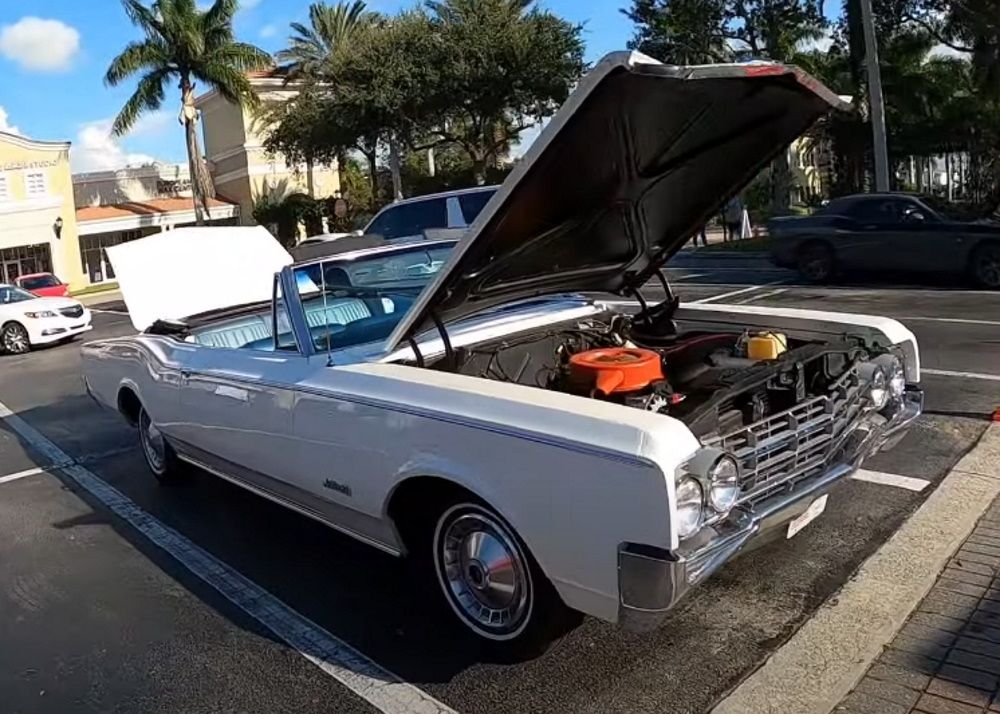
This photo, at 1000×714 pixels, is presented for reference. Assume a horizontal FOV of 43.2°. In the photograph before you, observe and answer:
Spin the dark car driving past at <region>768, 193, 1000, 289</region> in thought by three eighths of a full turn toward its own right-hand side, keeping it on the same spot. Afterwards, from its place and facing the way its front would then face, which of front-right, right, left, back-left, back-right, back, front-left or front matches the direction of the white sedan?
front-right

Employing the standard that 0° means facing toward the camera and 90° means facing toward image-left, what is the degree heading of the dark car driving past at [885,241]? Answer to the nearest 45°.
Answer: approximately 270°

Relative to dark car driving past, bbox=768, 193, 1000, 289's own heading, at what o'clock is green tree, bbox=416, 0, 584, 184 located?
The green tree is roughly at 8 o'clock from the dark car driving past.

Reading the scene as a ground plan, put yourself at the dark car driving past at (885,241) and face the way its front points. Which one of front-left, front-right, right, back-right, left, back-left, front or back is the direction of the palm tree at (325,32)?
back-left

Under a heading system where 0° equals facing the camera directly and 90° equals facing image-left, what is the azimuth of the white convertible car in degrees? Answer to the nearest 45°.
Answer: approximately 315°

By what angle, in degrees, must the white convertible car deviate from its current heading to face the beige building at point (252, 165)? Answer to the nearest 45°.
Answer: approximately 135° to its left
